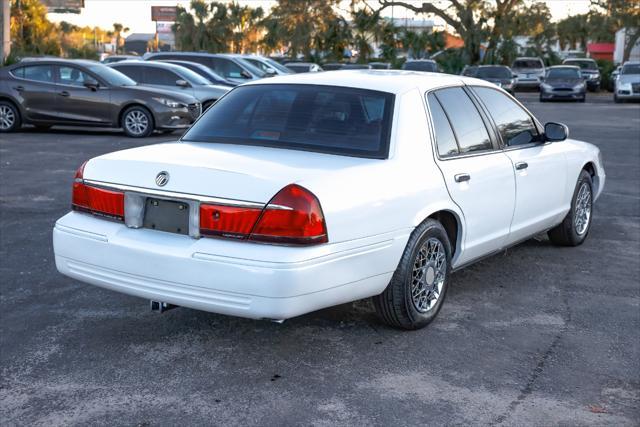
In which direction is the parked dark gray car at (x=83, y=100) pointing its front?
to the viewer's right

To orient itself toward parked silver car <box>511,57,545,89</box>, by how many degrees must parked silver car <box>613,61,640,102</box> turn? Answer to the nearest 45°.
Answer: approximately 135° to its right

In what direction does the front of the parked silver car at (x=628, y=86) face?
toward the camera

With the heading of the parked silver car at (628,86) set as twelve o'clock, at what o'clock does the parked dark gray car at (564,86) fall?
The parked dark gray car is roughly at 4 o'clock from the parked silver car.

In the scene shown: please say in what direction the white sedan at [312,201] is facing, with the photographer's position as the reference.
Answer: facing away from the viewer and to the right of the viewer

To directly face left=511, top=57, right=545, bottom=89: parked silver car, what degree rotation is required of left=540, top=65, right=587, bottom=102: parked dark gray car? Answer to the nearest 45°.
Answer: approximately 180°

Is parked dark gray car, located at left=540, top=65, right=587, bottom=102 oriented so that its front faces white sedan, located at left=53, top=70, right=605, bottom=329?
yes

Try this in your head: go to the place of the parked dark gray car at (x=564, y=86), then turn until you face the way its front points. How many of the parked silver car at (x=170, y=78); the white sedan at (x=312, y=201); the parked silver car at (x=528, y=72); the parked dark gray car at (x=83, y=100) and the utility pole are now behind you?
1

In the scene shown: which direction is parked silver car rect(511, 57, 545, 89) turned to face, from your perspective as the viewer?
facing the viewer
